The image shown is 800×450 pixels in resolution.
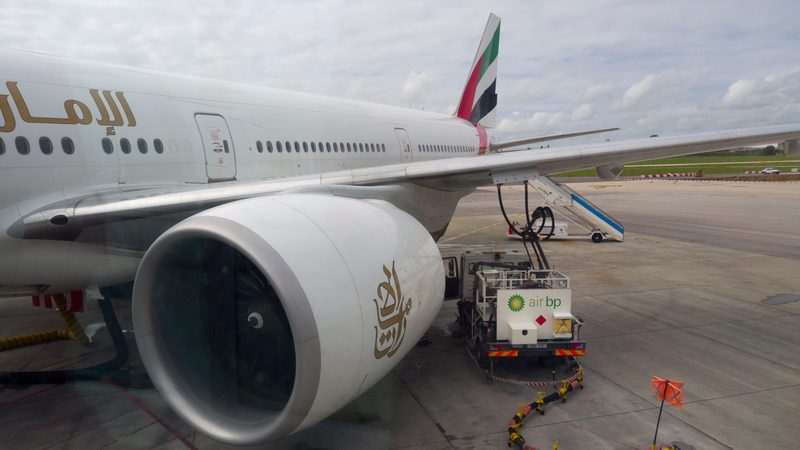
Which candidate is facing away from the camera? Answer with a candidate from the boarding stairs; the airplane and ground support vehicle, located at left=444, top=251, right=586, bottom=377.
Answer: the ground support vehicle

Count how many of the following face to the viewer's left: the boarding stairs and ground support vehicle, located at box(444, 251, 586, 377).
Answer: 1

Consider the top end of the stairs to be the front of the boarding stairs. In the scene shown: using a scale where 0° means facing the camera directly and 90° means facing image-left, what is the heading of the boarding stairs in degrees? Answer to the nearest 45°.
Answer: approximately 90°

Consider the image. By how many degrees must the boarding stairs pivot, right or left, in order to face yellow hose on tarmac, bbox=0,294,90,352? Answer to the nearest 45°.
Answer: approximately 45° to its left

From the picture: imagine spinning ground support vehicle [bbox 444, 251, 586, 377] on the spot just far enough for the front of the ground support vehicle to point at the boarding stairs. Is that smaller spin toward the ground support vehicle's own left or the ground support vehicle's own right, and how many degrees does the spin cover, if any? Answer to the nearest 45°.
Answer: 0° — it already faces it

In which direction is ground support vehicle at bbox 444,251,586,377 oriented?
away from the camera

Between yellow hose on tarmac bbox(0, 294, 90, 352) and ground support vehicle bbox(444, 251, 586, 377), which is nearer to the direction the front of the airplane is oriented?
the yellow hose on tarmac
